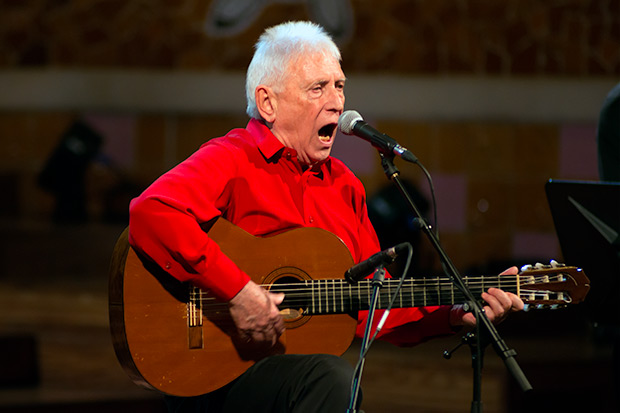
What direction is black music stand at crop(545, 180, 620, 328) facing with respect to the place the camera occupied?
facing away from the viewer

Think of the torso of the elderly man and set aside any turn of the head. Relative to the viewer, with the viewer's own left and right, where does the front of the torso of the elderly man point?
facing the viewer and to the right of the viewer

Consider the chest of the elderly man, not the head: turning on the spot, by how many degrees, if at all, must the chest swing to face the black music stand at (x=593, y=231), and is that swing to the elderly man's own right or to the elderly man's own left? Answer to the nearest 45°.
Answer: approximately 45° to the elderly man's own left

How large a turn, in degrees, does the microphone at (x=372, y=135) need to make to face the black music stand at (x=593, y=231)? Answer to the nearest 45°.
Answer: approximately 135° to its right

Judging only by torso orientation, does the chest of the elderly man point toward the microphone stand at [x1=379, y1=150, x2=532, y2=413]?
yes

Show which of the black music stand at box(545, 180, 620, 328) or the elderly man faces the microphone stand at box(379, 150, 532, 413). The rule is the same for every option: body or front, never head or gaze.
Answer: the elderly man

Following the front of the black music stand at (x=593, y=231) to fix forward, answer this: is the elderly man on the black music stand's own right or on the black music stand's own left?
on the black music stand's own left

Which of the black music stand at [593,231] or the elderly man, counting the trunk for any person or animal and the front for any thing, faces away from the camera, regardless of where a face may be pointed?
the black music stand

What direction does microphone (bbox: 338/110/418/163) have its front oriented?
to the viewer's left
